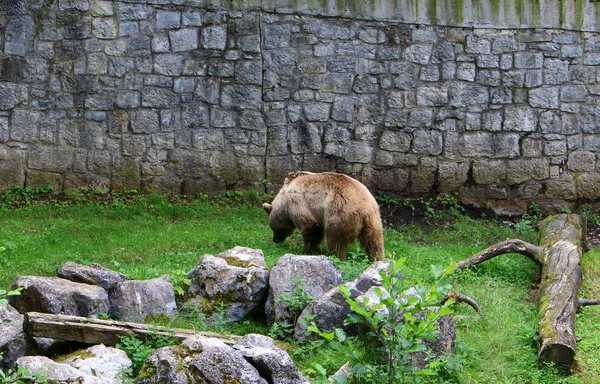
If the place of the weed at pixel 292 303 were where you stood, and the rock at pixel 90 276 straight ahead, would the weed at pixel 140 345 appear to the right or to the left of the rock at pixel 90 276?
left

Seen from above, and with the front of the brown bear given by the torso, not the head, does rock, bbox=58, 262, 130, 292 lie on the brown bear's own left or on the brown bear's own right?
on the brown bear's own left

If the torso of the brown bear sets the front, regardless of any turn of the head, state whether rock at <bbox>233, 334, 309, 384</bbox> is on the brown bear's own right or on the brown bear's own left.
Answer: on the brown bear's own left

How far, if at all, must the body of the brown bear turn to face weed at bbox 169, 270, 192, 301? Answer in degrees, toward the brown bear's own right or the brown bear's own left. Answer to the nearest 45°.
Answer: approximately 90° to the brown bear's own left

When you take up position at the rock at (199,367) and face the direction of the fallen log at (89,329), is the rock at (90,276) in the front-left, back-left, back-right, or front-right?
front-right

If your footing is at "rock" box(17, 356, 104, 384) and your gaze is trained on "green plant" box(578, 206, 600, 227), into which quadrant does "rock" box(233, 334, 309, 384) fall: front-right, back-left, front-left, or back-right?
front-right

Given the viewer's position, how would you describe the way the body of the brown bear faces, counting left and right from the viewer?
facing away from the viewer and to the left of the viewer

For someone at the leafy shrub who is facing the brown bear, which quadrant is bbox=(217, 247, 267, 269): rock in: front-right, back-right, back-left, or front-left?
front-left
